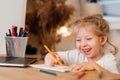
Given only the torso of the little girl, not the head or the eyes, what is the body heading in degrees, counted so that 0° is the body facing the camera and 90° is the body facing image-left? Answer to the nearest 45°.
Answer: approximately 45°
